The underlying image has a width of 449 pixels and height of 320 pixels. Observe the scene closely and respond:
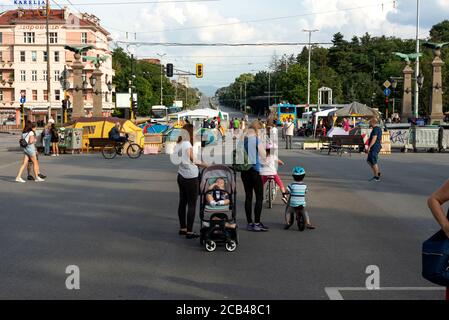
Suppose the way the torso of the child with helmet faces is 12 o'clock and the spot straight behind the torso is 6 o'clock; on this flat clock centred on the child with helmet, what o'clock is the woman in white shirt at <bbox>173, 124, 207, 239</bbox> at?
The woman in white shirt is roughly at 8 o'clock from the child with helmet.

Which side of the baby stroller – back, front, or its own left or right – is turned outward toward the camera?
front

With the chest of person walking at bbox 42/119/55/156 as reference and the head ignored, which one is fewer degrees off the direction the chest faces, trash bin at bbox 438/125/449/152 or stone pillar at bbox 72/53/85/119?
the trash bin

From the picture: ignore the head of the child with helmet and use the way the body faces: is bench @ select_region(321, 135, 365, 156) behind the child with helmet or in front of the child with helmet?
in front

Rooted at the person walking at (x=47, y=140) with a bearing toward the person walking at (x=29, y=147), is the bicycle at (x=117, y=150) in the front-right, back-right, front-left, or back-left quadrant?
front-left

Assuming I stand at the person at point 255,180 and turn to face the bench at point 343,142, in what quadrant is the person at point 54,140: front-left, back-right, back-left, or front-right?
front-left

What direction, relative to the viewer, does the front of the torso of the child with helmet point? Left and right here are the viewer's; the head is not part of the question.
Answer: facing away from the viewer

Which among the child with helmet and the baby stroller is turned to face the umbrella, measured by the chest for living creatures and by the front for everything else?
the child with helmet
